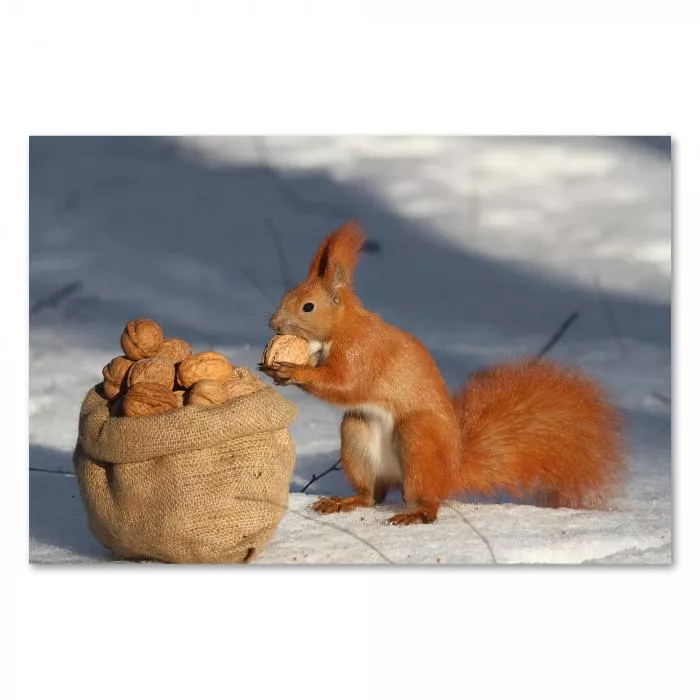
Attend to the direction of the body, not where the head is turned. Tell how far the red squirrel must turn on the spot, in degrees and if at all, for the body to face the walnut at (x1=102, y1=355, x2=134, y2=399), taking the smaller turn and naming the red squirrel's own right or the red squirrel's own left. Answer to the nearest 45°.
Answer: approximately 45° to the red squirrel's own left

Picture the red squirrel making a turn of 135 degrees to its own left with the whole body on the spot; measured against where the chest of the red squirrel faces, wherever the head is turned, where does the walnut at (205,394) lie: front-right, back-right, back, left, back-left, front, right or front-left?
right

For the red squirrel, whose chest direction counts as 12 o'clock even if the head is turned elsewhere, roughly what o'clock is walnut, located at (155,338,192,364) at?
The walnut is roughly at 11 o'clock from the red squirrel.

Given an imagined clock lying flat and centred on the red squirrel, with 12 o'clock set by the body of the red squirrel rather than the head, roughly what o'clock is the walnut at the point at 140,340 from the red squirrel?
The walnut is roughly at 11 o'clock from the red squirrel.

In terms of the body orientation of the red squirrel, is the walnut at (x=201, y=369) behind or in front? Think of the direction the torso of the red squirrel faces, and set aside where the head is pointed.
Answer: in front

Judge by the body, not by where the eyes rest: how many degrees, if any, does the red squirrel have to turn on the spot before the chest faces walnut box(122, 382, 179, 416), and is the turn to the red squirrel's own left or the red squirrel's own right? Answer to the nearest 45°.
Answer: approximately 45° to the red squirrel's own left

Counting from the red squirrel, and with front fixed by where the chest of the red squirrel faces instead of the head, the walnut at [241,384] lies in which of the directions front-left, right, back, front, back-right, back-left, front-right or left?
front-left

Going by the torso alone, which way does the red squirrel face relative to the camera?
to the viewer's left

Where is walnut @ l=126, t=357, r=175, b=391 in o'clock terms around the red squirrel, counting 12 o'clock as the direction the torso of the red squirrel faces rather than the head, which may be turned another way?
The walnut is roughly at 11 o'clock from the red squirrel.

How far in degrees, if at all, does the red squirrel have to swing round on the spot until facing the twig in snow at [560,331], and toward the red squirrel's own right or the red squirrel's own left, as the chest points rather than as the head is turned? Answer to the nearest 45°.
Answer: approximately 135° to the red squirrel's own right

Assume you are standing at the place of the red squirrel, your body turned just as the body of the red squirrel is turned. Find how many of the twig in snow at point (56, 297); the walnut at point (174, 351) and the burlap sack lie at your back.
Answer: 0
